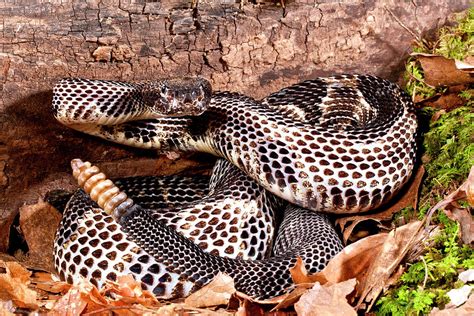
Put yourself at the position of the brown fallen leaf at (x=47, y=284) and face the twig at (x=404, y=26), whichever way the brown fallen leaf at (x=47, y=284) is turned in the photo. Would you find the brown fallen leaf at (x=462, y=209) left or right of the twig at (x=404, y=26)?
right

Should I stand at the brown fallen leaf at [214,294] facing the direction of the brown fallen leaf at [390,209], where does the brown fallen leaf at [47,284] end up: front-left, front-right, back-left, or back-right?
back-left

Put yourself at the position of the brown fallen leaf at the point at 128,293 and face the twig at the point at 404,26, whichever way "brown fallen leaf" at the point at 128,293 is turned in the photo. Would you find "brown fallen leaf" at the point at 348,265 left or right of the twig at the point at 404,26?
right

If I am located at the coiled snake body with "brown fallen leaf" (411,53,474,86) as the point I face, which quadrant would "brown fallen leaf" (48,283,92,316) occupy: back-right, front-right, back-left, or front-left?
back-right
